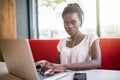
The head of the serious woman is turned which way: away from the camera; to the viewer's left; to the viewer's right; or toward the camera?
toward the camera

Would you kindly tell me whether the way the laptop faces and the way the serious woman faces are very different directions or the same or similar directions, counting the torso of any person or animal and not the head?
very different directions

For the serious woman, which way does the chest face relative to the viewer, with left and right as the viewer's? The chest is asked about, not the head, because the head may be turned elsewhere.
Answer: facing the viewer and to the left of the viewer

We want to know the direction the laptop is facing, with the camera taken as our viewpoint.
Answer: facing away from the viewer and to the right of the viewer

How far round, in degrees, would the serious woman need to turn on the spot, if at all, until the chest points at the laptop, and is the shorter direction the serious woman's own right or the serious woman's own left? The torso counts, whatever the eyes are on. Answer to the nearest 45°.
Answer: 0° — they already face it

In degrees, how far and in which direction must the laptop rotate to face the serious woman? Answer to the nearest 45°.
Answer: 0° — it already faces them
